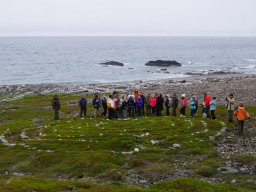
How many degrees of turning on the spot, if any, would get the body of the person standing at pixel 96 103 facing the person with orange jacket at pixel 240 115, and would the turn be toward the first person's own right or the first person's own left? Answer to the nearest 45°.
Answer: approximately 45° to the first person's own left

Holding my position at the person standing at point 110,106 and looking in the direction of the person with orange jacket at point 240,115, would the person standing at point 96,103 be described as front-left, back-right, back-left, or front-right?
back-left

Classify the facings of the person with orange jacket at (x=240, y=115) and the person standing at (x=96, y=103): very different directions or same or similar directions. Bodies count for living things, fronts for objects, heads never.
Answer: very different directions

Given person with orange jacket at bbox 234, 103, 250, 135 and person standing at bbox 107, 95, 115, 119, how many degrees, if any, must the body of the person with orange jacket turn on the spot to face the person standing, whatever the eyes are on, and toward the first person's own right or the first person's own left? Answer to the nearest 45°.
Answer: approximately 90° to the first person's own left

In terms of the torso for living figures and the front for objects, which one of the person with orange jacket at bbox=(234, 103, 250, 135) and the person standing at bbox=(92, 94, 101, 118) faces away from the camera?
the person with orange jacket

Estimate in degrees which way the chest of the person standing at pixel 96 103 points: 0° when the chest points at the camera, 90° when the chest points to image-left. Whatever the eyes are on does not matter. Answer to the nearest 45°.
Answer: approximately 0°

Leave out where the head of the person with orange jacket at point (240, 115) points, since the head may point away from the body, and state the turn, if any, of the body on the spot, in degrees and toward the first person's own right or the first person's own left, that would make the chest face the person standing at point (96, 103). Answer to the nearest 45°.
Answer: approximately 90° to the first person's own left

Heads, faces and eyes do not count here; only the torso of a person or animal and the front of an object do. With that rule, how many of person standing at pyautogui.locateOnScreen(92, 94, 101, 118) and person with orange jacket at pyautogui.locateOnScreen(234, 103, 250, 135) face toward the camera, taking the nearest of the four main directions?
1

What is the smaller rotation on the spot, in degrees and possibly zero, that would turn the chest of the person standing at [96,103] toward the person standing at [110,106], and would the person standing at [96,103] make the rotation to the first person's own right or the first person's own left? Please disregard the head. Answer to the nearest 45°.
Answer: approximately 45° to the first person's own left

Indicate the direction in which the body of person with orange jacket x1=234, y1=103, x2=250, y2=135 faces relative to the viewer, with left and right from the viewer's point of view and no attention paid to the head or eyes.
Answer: facing away from the viewer
